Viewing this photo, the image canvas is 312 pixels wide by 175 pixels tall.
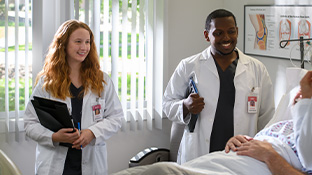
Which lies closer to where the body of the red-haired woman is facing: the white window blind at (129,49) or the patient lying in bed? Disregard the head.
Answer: the patient lying in bed

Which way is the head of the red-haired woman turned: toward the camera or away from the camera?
toward the camera

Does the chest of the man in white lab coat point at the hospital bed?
yes

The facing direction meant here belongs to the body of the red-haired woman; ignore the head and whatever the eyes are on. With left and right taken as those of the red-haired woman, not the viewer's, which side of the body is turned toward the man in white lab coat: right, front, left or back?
left

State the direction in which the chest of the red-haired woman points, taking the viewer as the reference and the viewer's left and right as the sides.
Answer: facing the viewer

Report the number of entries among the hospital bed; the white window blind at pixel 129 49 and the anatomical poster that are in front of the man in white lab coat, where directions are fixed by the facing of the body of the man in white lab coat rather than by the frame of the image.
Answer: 1

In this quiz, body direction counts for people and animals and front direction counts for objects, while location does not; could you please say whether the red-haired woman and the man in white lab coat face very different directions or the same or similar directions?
same or similar directions

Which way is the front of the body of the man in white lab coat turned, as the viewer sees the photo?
toward the camera

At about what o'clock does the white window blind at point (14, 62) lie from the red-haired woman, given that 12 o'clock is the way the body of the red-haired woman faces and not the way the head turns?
The white window blind is roughly at 5 o'clock from the red-haired woman.

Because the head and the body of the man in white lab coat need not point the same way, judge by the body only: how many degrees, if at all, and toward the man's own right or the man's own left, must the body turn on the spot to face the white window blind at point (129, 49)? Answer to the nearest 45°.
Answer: approximately 135° to the man's own right

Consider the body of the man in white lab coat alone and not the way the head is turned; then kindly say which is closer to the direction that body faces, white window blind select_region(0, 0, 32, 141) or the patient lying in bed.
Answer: the patient lying in bed

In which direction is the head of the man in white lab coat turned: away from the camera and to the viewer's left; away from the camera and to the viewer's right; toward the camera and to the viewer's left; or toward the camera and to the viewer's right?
toward the camera and to the viewer's right

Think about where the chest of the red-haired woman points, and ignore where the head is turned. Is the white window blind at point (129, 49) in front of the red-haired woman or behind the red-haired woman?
behind
